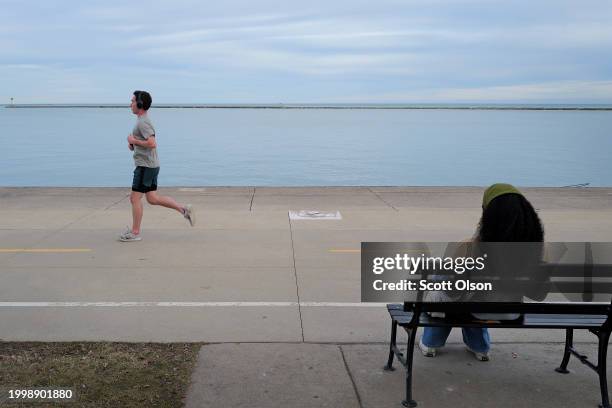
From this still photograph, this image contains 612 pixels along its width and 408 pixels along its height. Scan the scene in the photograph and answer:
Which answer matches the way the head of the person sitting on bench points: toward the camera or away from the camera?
away from the camera

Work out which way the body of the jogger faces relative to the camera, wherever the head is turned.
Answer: to the viewer's left

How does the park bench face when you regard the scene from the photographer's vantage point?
facing away from the viewer

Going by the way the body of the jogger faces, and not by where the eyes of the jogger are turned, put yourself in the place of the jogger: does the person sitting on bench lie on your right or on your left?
on your left

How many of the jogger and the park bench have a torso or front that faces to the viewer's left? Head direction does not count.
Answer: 1

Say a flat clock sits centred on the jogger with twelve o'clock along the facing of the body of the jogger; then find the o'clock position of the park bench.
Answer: The park bench is roughly at 8 o'clock from the jogger.
